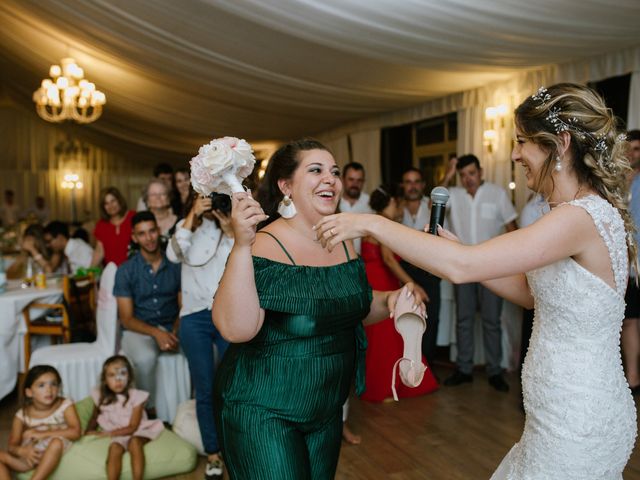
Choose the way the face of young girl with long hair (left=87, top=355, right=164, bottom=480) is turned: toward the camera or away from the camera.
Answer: toward the camera

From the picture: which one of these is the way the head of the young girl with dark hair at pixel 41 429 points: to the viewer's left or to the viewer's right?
to the viewer's right

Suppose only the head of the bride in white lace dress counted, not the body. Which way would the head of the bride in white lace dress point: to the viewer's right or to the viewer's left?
to the viewer's left

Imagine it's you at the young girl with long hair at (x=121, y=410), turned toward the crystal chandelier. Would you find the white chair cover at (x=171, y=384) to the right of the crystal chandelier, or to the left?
right

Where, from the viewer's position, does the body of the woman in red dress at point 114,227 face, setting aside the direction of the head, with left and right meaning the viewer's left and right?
facing the viewer

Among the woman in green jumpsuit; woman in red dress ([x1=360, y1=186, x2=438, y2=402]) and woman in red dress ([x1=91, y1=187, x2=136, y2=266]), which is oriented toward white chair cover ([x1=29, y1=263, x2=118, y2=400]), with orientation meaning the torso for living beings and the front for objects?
woman in red dress ([x1=91, y1=187, x2=136, y2=266])

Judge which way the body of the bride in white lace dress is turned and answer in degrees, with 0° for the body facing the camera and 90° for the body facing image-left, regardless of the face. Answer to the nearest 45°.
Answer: approximately 90°

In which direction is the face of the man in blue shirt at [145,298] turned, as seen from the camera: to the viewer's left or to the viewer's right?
to the viewer's right

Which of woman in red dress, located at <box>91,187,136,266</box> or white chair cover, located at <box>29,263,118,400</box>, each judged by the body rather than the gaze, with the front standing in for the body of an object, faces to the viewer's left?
the white chair cover

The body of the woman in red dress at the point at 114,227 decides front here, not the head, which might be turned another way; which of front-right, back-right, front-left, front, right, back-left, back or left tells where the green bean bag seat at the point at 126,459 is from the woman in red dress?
front

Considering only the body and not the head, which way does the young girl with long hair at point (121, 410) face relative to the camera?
toward the camera

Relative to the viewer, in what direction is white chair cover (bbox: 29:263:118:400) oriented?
to the viewer's left
